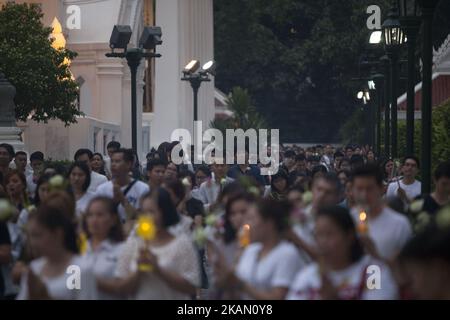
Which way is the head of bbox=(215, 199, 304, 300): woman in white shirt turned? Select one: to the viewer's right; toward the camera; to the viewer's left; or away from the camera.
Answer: to the viewer's left

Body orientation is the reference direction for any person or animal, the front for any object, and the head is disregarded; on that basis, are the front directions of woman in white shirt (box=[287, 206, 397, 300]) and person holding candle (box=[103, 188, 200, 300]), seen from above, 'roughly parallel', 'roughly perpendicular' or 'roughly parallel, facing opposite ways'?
roughly parallel

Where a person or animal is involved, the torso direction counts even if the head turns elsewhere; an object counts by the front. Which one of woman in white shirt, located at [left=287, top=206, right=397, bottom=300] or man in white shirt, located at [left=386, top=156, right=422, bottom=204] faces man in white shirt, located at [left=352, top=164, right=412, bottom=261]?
man in white shirt, located at [left=386, top=156, right=422, bottom=204]

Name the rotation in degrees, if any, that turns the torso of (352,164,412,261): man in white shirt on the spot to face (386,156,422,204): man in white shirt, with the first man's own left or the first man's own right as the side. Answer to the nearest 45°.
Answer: approximately 135° to the first man's own right

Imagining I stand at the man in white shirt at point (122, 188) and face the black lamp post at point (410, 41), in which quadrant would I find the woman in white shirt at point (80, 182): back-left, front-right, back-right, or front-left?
back-left

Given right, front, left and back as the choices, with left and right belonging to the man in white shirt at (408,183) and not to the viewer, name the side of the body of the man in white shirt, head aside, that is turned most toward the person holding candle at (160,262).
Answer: front

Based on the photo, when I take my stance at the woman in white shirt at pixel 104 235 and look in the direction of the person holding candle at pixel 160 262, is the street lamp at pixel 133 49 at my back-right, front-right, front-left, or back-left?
back-left

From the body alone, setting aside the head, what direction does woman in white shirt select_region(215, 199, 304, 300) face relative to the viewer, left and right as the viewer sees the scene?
facing the viewer and to the left of the viewer

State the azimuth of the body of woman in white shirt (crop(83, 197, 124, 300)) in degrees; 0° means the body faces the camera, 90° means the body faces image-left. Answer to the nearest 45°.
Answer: approximately 45°

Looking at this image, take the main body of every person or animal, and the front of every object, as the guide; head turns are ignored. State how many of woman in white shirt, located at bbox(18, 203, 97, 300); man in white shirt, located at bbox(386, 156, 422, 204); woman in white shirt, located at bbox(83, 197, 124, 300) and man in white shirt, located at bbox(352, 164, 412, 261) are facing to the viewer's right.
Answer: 0

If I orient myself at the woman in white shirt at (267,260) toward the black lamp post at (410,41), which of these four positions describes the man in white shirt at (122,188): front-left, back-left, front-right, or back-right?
front-left

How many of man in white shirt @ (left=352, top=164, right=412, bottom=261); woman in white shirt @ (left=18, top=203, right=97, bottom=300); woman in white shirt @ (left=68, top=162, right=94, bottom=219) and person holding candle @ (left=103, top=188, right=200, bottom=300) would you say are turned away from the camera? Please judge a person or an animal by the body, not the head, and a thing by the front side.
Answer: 0

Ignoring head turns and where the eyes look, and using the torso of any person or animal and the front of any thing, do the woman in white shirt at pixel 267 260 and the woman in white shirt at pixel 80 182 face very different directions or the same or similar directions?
same or similar directions

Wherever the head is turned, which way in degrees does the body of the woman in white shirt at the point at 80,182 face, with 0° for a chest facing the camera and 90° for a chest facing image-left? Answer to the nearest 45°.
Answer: approximately 45°

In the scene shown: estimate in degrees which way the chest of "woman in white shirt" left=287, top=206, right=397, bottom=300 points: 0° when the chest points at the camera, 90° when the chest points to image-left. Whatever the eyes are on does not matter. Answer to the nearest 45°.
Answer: approximately 45°

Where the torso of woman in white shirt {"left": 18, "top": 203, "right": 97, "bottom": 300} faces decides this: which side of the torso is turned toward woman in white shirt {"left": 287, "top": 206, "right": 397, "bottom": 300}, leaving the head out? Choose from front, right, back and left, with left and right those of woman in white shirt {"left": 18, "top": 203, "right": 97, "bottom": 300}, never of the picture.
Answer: left

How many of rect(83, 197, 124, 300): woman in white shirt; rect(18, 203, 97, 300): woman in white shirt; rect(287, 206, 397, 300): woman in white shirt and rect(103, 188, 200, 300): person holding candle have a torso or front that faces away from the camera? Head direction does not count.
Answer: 0
